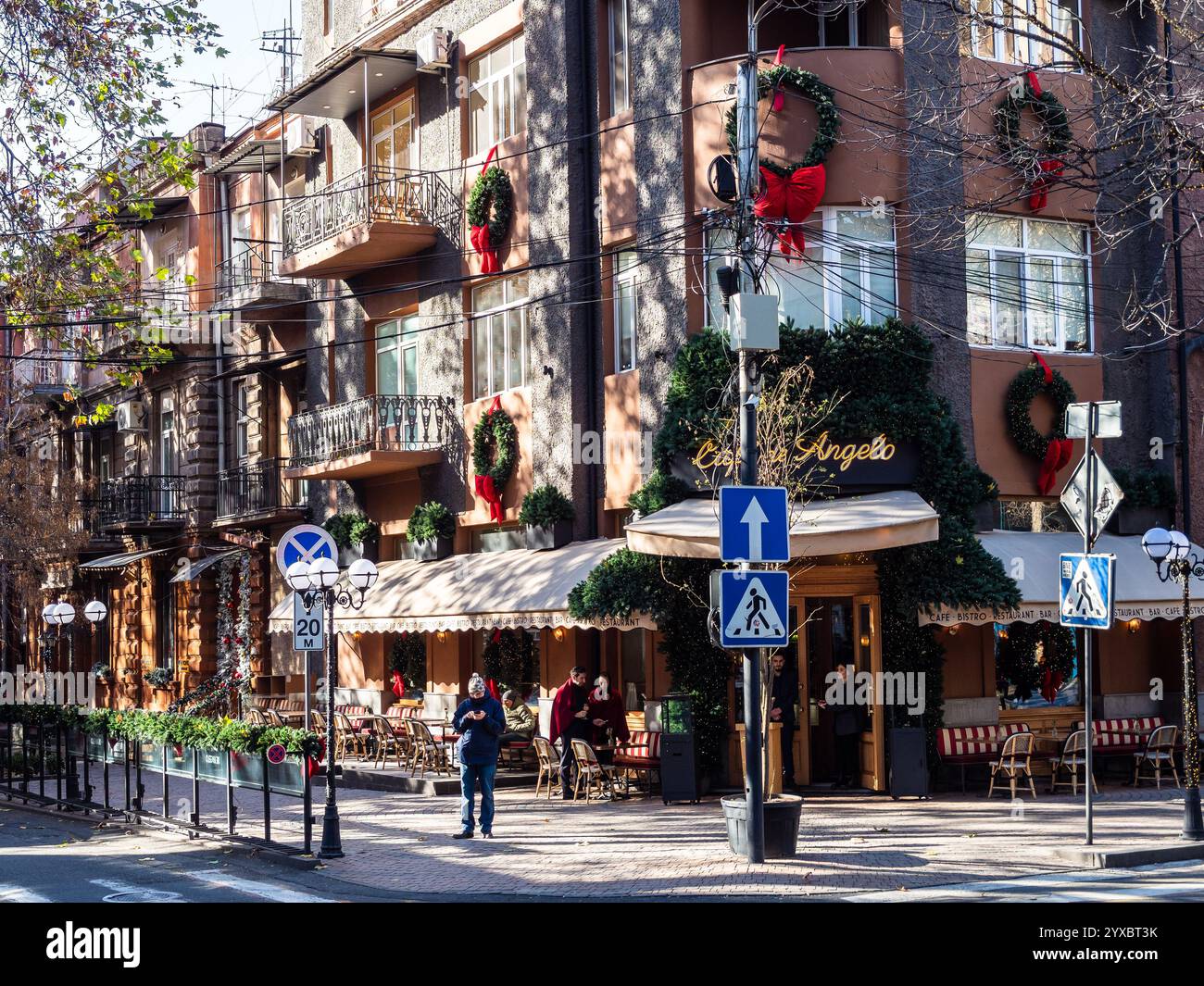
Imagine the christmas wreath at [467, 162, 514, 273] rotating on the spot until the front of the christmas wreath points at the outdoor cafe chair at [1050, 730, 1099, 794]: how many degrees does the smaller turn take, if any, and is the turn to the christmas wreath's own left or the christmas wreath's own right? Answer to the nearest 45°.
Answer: approximately 90° to the christmas wreath's own left

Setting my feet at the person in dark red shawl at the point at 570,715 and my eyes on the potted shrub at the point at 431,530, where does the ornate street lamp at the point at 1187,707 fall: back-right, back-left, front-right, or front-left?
back-right

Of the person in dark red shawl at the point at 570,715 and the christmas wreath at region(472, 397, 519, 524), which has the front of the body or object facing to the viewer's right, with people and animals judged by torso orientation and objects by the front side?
the person in dark red shawl

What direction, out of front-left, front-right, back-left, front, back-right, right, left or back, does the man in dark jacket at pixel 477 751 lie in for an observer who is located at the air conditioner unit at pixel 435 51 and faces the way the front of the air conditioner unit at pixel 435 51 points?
front-left

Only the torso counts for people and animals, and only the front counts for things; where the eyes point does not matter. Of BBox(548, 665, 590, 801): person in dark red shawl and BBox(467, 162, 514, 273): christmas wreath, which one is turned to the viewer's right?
the person in dark red shawl

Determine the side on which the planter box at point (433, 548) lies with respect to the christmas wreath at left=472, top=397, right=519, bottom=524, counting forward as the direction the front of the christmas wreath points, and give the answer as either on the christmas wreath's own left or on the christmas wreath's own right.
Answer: on the christmas wreath's own right
